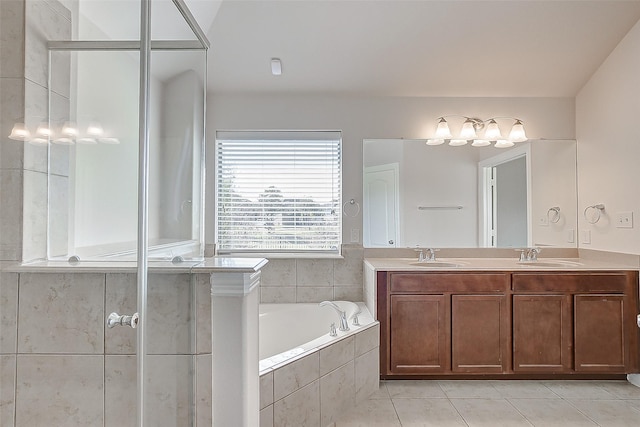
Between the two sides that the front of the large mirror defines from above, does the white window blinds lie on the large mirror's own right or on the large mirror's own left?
on the large mirror's own right

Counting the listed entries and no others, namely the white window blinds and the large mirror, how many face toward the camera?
2

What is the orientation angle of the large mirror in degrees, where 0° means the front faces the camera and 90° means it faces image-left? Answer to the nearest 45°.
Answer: approximately 0°

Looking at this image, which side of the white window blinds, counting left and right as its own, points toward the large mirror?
left

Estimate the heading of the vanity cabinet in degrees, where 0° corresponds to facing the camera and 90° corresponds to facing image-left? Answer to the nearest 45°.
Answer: approximately 0°
